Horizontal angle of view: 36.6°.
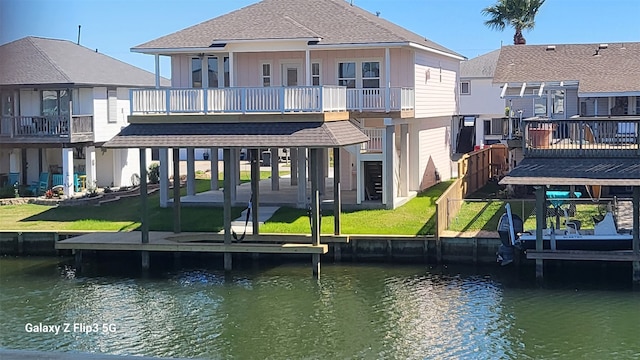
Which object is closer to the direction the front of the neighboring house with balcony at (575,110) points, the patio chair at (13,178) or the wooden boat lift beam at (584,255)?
the wooden boat lift beam

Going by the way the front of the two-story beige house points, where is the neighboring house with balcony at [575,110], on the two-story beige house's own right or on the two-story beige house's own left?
on the two-story beige house's own left

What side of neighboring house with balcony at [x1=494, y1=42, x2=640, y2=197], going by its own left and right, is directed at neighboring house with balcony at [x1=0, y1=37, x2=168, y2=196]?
right

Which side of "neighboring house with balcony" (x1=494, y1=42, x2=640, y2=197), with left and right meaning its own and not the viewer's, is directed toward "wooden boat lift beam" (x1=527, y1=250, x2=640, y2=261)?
front

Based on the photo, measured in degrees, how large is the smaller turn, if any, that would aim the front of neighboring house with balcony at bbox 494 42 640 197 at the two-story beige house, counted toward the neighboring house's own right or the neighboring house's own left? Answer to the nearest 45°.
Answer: approximately 90° to the neighboring house's own right

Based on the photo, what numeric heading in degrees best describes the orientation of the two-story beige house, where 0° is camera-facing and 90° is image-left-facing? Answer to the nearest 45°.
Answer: approximately 0°

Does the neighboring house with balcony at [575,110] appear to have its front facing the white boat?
yes

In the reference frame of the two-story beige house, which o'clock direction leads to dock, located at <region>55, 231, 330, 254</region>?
The dock is roughly at 1 o'clock from the two-story beige house.

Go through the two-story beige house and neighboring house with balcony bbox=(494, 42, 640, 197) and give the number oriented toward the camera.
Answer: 2

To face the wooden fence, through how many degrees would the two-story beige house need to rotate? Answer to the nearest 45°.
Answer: approximately 135° to its left

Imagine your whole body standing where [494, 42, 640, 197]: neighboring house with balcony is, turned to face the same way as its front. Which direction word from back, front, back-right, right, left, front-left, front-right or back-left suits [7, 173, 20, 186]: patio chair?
right

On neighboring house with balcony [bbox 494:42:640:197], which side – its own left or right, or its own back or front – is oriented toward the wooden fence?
right
